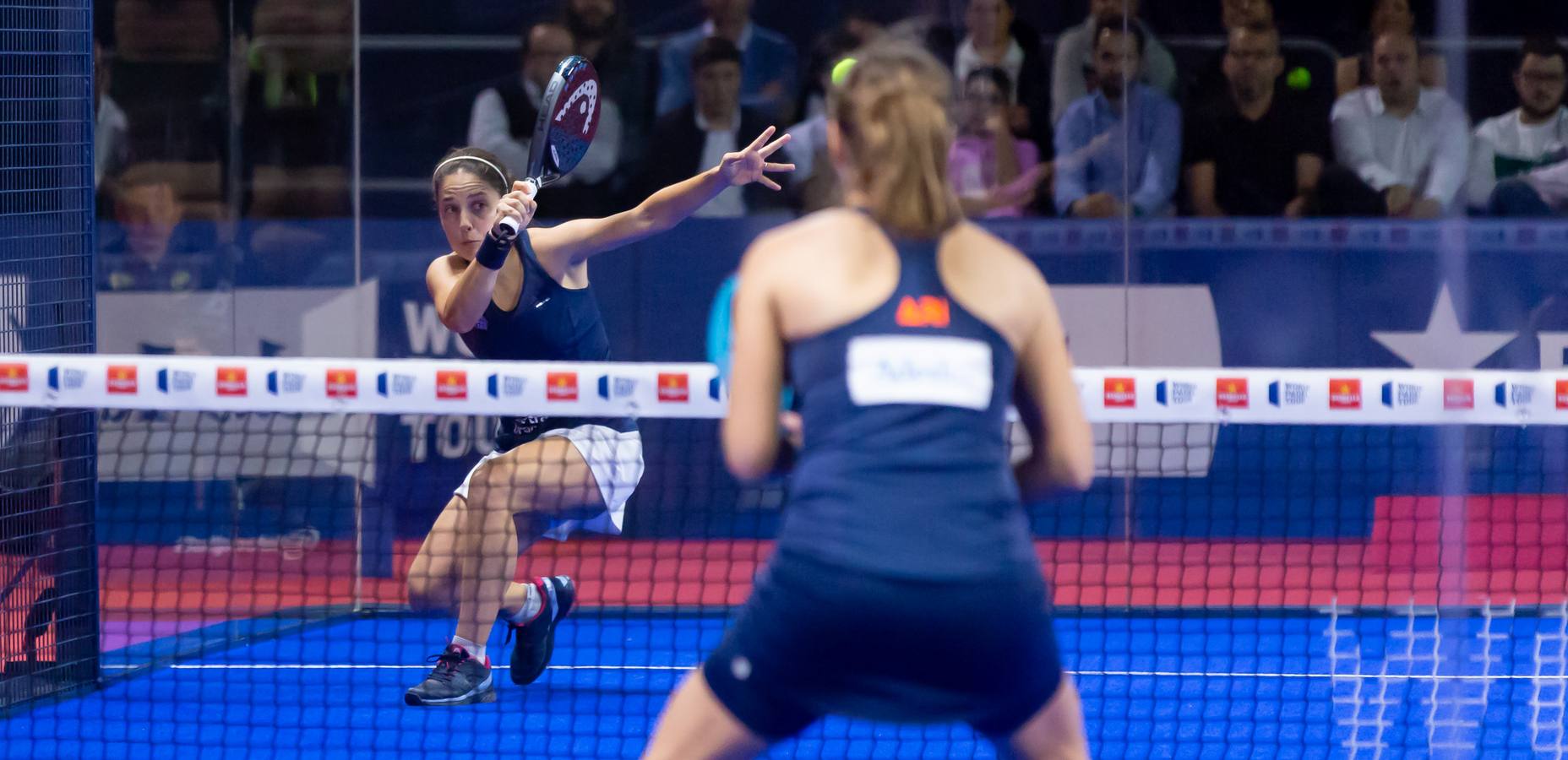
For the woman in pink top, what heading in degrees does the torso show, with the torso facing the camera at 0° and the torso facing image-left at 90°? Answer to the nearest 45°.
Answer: approximately 0°

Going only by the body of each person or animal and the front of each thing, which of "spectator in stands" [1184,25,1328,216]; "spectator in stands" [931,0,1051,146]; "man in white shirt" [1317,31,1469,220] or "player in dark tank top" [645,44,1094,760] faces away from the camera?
the player in dark tank top

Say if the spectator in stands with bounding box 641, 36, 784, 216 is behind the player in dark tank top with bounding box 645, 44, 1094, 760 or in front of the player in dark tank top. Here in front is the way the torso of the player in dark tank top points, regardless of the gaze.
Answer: in front

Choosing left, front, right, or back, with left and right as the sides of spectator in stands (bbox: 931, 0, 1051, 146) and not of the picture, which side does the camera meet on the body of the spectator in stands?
front

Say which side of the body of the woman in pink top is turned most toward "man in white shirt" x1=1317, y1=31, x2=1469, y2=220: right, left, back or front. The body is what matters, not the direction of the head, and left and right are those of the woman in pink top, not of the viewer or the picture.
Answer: left

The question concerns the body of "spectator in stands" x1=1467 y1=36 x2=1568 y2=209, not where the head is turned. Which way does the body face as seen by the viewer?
toward the camera

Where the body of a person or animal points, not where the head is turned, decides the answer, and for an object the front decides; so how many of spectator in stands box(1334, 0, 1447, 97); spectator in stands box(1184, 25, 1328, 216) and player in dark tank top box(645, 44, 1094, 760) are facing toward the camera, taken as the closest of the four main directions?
2

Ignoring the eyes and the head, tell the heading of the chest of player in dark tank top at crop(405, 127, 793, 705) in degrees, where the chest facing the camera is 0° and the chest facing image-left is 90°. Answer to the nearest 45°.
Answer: approximately 45°

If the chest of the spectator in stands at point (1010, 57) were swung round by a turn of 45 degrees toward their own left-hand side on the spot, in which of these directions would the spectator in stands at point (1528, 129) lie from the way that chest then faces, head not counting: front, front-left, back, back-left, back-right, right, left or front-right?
front-left

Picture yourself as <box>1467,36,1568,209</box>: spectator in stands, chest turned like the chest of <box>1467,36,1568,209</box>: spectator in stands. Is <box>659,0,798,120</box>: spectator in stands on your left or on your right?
on your right

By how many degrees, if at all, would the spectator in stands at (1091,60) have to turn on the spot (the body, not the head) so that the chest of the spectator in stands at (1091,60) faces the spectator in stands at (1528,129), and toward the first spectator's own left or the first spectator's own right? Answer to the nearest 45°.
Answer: approximately 90° to the first spectator's own left

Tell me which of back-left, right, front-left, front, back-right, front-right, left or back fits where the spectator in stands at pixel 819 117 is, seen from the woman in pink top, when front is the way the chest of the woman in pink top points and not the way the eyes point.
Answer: right

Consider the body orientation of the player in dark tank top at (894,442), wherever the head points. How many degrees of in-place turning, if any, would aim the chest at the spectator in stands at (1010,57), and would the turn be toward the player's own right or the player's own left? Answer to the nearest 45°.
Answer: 0° — they already face them
